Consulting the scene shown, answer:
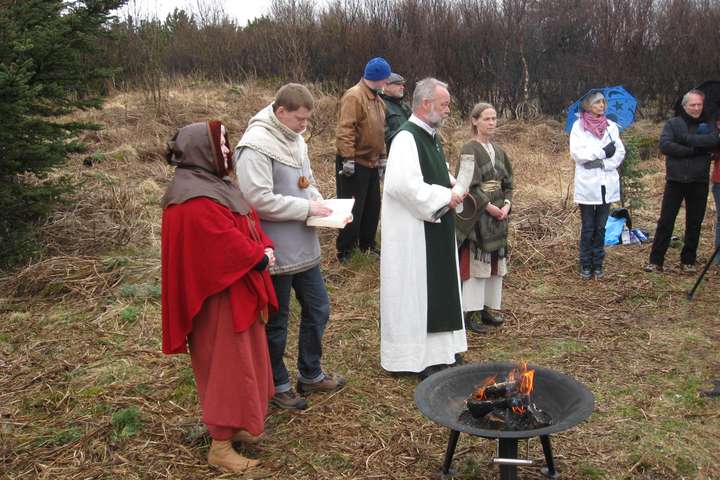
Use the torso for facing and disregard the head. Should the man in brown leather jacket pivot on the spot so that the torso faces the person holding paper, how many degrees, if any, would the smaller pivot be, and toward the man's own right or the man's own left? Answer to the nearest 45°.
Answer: approximately 45° to the man's own right

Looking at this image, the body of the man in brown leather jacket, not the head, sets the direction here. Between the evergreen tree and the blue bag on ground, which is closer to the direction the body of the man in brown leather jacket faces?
the blue bag on ground

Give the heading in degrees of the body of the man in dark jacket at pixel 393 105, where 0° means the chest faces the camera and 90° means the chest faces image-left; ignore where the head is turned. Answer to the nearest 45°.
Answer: approximately 315°

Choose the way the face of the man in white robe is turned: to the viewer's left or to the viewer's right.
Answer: to the viewer's right

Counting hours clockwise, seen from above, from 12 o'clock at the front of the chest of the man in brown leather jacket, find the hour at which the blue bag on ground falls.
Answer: The blue bag on ground is roughly at 10 o'clock from the man in brown leather jacket.

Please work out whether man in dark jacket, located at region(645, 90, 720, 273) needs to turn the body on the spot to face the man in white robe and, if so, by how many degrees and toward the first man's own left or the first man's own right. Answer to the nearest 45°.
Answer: approximately 45° to the first man's own right

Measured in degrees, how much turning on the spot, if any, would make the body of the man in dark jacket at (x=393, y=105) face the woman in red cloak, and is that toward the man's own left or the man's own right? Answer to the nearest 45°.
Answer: approximately 45° to the man's own right

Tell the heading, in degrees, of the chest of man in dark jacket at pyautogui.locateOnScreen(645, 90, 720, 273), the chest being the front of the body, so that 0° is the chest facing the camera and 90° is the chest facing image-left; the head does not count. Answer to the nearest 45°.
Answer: approximately 0°

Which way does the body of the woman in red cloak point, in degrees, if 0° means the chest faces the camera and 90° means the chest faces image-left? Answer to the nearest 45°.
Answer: approximately 270°

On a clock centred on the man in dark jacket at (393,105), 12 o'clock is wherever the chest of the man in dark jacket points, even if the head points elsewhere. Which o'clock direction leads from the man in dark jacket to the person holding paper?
The person holding paper is roughly at 2 o'clock from the man in dark jacket.

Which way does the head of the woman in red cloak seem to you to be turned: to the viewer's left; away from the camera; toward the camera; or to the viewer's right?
to the viewer's right
